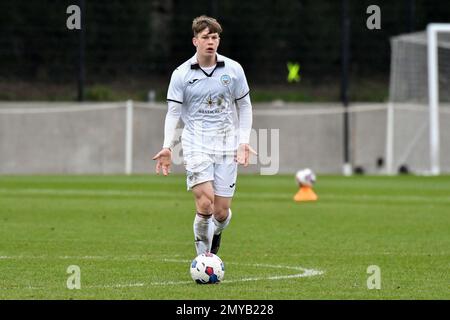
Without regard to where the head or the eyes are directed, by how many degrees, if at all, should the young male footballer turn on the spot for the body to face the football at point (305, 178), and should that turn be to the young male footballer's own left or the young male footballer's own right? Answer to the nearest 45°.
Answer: approximately 180°

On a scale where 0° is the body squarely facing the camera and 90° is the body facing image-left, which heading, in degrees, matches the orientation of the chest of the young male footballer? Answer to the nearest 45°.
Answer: approximately 0°

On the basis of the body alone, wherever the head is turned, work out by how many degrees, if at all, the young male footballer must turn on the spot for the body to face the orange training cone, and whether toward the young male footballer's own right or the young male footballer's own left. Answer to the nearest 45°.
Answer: approximately 180°
